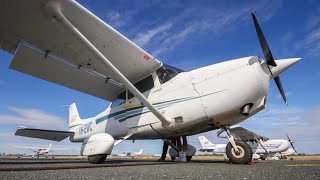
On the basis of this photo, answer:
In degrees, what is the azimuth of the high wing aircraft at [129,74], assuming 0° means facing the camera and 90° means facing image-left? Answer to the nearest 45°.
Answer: approximately 315°
